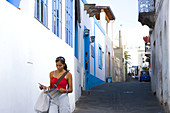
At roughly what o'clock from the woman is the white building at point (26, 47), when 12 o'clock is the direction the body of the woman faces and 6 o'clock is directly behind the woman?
The white building is roughly at 3 o'clock from the woman.

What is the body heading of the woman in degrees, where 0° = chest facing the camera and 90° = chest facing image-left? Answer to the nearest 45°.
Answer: approximately 45°
